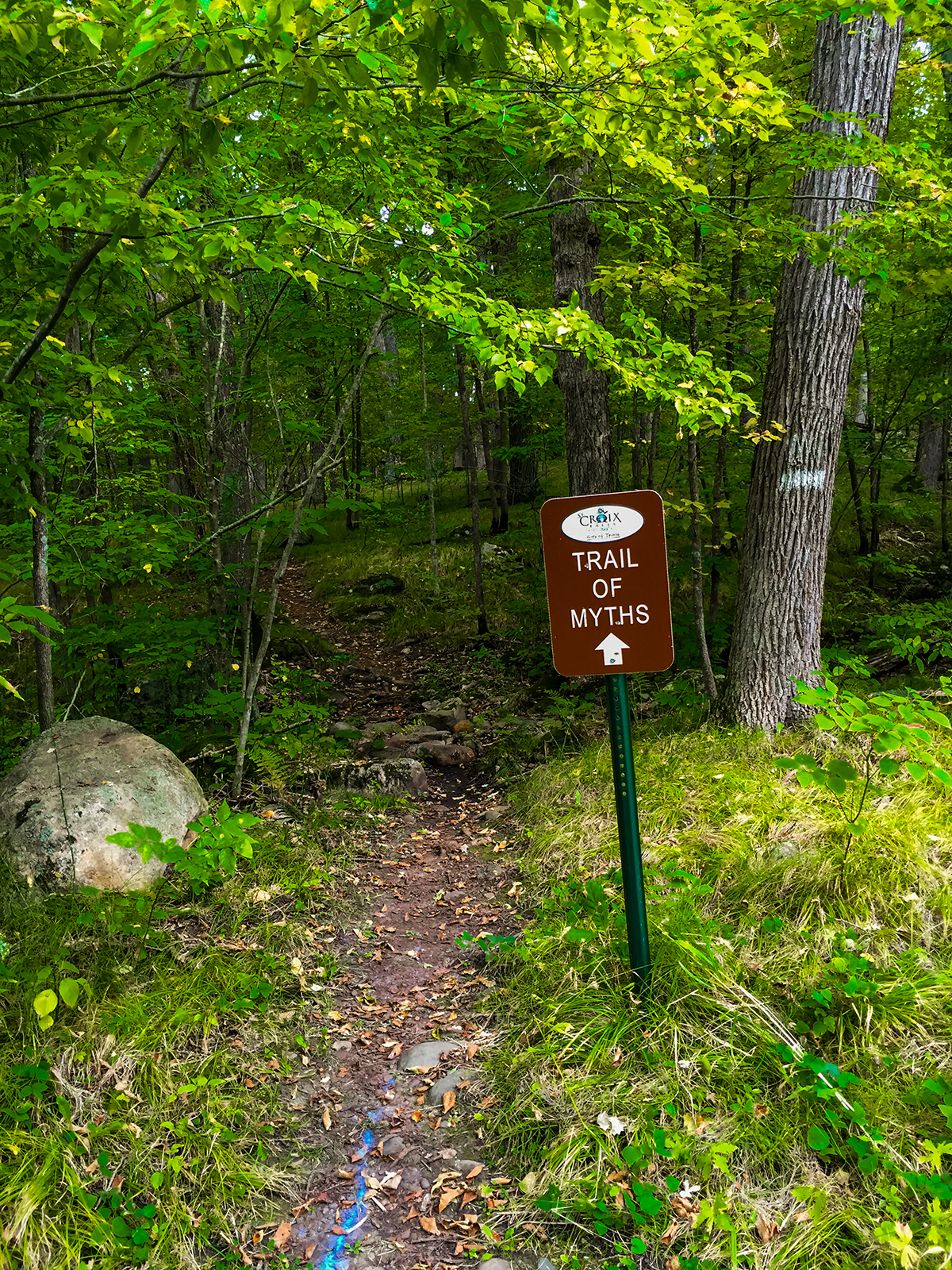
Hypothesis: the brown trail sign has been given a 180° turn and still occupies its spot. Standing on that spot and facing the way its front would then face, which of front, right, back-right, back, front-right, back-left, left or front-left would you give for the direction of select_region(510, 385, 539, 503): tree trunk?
front

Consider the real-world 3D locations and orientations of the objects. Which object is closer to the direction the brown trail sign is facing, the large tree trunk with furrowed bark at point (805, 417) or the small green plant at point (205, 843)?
the small green plant

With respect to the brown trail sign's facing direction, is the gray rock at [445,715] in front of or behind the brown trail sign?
behind

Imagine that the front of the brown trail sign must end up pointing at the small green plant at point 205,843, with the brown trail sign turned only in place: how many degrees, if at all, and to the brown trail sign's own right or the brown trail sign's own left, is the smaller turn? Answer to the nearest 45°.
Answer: approximately 90° to the brown trail sign's own right

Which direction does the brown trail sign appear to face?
toward the camera

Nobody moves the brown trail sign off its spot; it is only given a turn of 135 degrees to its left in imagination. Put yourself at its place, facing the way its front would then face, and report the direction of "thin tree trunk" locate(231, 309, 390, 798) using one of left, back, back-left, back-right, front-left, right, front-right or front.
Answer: left

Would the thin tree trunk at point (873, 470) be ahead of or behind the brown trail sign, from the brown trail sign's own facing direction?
behind

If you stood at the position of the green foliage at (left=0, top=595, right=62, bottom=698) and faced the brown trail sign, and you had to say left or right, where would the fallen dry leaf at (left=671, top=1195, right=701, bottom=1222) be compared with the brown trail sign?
right

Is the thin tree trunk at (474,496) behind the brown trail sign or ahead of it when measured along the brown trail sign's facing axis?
behind

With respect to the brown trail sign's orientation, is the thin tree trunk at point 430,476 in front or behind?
behind

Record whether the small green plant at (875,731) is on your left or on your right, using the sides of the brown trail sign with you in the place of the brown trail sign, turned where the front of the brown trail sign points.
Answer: on your left

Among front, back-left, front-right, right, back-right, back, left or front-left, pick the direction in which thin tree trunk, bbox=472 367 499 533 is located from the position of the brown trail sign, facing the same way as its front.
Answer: back

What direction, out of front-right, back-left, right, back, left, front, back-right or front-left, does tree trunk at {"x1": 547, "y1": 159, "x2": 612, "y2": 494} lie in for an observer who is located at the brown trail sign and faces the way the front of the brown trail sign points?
back
